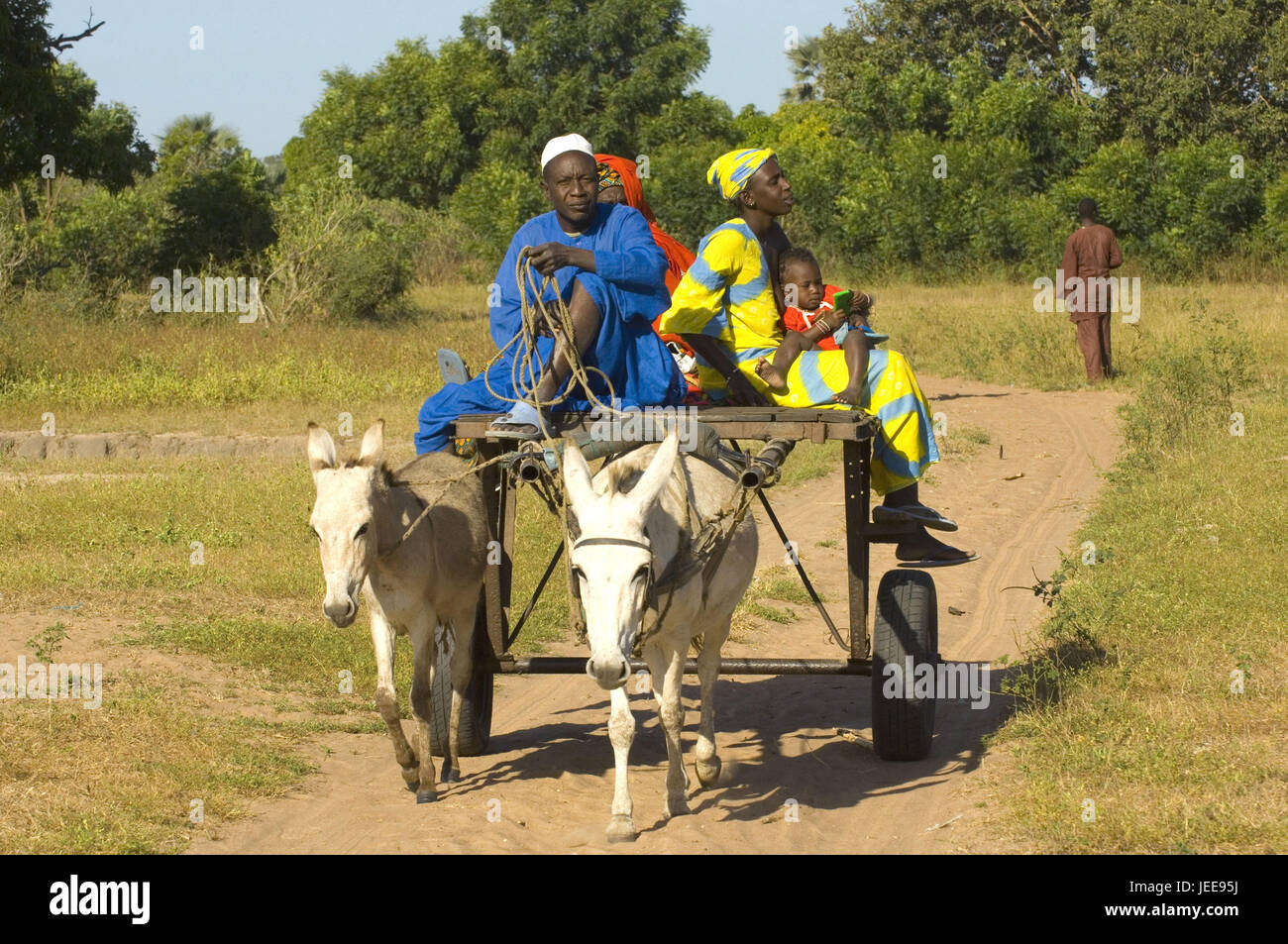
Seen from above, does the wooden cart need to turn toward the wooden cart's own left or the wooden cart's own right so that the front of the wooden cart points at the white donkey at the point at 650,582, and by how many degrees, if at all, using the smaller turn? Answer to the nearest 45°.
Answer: approximately 45° to the wooden cart's own right

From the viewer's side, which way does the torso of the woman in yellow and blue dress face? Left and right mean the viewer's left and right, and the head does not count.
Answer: facing to the right of the viewer

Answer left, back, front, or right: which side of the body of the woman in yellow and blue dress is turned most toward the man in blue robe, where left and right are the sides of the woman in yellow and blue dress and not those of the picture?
back

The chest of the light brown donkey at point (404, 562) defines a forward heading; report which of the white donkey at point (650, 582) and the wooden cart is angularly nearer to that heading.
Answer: the white donkey

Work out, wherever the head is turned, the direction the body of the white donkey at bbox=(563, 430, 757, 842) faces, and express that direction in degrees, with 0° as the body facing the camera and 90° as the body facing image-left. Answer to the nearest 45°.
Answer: approximately 45°

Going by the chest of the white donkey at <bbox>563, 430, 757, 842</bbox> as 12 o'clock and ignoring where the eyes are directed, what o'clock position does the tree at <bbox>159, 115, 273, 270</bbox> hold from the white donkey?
The tree is roughly at 4 o'clock from the white donkey.

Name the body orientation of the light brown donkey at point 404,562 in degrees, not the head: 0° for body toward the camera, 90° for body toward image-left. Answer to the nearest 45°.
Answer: approximately 45°

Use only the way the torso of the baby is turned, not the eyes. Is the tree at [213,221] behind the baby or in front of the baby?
behind

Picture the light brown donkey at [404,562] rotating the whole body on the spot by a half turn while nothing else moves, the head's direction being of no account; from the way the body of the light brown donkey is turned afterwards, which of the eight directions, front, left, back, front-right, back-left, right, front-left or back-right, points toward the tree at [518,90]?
front-left

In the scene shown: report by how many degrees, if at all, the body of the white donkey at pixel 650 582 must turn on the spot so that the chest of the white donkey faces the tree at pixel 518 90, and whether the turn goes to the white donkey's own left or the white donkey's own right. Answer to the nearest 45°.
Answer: approximately 135° to the white donkey's own right
